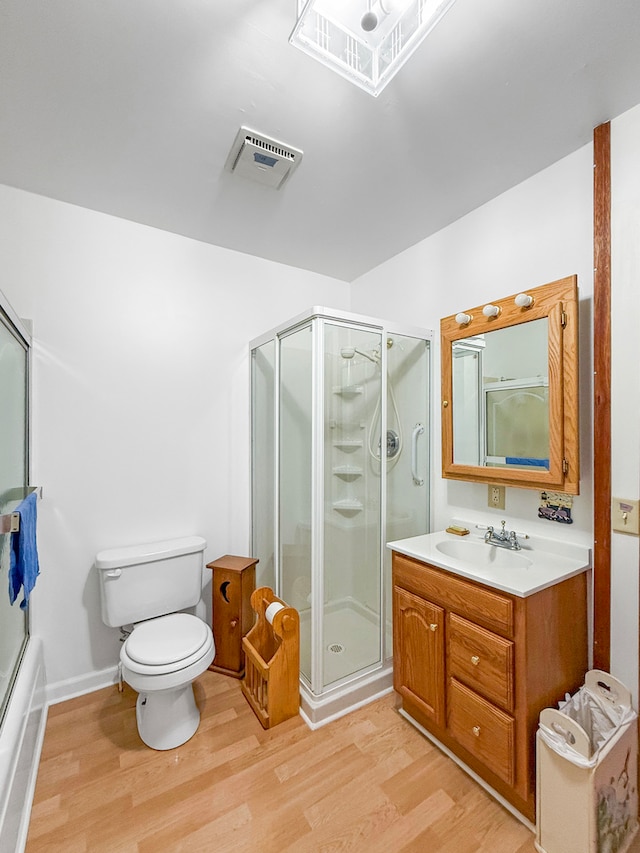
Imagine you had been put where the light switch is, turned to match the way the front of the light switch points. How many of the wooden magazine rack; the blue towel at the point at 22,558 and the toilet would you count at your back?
0

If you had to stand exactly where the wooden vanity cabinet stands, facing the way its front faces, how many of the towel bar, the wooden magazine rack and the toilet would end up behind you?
0

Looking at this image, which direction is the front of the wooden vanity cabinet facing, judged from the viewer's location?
facing the viewer and to the left of the viewer

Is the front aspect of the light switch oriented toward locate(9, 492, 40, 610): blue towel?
yes

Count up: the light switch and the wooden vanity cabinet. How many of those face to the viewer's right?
0

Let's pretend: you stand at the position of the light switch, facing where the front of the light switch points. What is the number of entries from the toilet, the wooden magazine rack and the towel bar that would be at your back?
0

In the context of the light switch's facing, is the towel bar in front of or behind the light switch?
in front

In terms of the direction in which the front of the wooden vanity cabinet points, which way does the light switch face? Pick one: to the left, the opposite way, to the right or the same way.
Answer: the same way

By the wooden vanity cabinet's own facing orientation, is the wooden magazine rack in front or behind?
in front
